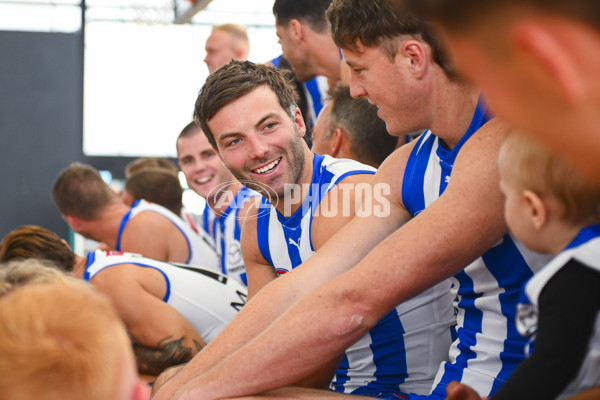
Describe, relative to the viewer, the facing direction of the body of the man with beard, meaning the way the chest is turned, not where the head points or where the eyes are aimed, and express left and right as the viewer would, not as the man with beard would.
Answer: facing the viewer and to the left of the viewer

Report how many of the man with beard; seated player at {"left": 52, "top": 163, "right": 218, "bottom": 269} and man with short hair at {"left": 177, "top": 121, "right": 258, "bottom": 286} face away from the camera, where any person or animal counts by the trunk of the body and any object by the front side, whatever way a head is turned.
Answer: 0

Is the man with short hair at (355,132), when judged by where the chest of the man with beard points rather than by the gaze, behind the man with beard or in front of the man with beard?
behind

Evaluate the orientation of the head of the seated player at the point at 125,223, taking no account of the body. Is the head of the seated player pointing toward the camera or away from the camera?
away from the camera

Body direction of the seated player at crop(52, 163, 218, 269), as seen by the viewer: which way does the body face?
to the viewer's left

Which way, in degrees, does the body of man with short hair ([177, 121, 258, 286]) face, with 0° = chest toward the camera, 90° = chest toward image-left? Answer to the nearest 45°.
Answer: approximately 45°

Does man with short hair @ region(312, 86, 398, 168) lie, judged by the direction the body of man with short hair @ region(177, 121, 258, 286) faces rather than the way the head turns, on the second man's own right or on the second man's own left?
on the second man's own left

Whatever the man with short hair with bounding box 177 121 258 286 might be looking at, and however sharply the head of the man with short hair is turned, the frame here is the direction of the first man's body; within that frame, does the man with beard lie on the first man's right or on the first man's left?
on the first man's left

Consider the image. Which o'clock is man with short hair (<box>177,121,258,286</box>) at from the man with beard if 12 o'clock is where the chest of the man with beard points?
The man with short hair is roughly at 4 o'clock from the man with beard.
